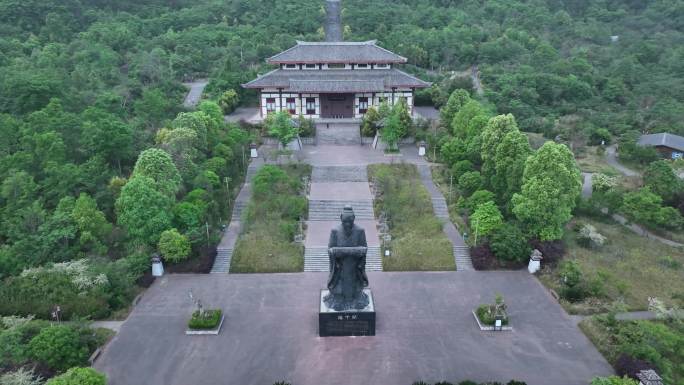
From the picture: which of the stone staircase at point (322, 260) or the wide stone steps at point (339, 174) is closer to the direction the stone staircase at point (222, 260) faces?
the stone staircase

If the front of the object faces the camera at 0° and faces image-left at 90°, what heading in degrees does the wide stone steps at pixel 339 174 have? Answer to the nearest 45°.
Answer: approximately 0°

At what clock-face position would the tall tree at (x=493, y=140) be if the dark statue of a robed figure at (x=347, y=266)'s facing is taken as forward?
The tall tree is roughly at 7 o'clock from the dark statue of a robed figure.

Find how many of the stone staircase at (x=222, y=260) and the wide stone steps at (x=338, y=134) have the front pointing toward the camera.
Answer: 2

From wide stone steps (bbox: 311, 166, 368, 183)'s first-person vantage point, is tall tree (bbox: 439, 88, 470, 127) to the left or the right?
on its left

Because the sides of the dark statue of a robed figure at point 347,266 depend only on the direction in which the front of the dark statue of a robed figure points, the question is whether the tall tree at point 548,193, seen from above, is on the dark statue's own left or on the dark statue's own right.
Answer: on the dark statue's own left

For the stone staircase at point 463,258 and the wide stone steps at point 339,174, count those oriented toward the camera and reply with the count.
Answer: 2

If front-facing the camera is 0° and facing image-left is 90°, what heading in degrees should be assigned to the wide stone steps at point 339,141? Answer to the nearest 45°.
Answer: approximately 0°
